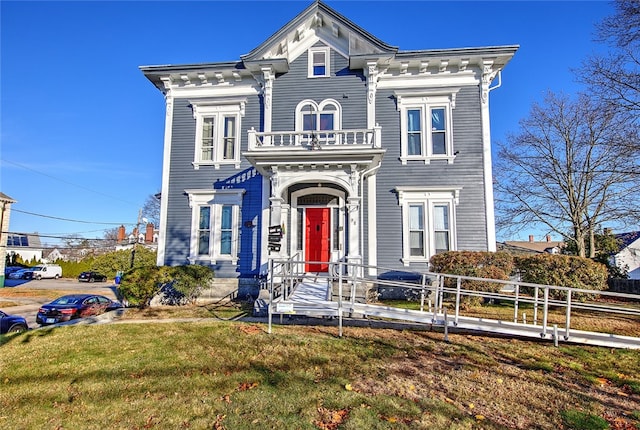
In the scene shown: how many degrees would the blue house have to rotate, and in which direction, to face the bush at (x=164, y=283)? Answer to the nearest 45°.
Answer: approximately 90° to its right

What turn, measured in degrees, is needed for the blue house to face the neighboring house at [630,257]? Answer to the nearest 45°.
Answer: approximately 135° to its left

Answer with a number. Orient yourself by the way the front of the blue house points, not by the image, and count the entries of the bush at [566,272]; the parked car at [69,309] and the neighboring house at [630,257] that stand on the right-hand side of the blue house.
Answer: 1

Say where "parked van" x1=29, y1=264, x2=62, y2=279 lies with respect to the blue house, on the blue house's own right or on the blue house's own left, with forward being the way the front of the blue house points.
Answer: on the blue house's own right

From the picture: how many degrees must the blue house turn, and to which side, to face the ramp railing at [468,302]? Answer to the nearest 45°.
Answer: approximately 45° to its left

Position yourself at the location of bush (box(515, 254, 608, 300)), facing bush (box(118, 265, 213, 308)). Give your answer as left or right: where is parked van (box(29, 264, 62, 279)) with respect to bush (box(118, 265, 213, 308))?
right

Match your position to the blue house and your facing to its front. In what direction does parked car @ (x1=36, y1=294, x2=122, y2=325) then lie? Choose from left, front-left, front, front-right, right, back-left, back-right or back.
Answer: right

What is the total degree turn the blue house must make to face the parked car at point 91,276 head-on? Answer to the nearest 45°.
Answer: approximately 135° to its right

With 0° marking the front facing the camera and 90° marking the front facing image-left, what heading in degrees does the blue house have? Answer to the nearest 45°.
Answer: approximately 0°

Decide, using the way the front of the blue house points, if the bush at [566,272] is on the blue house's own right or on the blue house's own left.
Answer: on the blue house's own left

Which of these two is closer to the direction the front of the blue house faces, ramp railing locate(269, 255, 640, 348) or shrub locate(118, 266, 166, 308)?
the ramp railing

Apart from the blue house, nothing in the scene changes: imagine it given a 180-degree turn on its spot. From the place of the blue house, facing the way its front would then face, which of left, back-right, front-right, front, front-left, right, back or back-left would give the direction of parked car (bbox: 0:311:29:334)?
left

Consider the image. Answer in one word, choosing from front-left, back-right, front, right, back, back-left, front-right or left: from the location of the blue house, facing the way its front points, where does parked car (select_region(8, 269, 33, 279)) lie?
back-right
